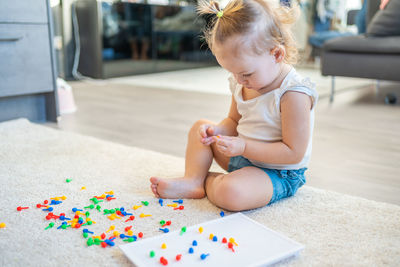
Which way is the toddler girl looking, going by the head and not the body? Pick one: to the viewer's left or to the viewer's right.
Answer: to the viewer's left

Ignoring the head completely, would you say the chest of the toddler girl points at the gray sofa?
no

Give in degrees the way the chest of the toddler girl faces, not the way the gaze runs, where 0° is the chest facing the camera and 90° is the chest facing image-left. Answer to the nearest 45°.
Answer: approximately 45°
